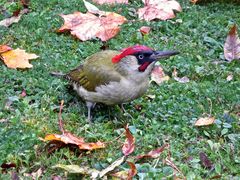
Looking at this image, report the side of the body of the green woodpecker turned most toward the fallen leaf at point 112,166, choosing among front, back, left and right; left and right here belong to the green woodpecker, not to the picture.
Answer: right

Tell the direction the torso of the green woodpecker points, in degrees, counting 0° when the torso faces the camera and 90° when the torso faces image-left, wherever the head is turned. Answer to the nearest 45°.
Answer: approximately 270°

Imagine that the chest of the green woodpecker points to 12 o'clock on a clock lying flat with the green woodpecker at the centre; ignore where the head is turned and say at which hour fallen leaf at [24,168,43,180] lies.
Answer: The fallen leaf is roughly at 4 o'clock from the green woodpecker.

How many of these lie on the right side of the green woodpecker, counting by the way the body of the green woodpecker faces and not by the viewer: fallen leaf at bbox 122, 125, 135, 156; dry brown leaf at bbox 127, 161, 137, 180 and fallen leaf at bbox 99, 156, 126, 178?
3

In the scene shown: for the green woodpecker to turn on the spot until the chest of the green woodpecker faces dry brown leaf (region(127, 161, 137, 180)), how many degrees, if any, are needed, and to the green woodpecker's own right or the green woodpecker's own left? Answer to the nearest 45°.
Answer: approximately 90° to the green woodpecker's own right

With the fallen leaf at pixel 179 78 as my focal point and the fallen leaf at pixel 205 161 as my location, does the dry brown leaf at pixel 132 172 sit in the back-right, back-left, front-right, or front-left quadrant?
back-left

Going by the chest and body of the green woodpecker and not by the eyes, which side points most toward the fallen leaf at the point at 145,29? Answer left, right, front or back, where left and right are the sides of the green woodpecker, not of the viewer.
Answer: left

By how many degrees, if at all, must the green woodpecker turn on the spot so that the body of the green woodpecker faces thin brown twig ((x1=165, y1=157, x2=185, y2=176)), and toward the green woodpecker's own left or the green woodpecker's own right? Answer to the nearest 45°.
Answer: approximately 45° to the green woodpecker's own right

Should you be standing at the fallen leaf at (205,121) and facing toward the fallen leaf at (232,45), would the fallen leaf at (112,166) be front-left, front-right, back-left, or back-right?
back-left

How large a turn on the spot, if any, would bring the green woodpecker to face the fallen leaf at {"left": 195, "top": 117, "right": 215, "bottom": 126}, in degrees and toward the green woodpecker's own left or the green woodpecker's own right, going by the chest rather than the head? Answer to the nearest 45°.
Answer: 0° — it already faces it

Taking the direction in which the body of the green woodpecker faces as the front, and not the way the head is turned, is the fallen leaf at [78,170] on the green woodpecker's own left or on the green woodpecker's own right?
on the green woodpecker's own right

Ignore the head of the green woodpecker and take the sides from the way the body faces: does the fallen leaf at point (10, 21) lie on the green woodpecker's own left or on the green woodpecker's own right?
on the green woodpecker's own left

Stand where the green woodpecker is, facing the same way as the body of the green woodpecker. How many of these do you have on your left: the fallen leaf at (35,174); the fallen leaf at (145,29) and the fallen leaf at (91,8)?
2
